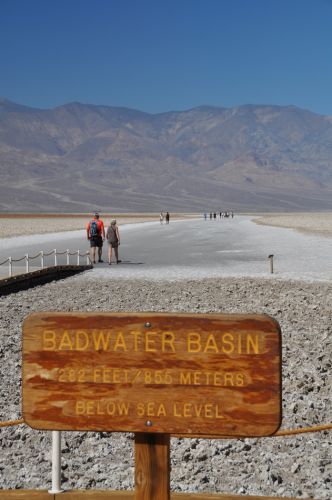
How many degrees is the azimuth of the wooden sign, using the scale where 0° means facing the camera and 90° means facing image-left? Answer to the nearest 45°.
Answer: approximately 0°
